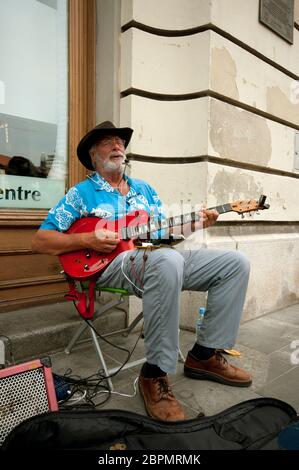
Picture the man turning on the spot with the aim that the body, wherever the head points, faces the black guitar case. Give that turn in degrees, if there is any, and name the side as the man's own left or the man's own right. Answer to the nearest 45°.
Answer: approximately 45° to the man's own right

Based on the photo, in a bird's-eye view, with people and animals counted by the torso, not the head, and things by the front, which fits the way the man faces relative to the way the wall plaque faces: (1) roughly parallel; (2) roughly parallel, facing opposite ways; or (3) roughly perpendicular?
roughly parallel

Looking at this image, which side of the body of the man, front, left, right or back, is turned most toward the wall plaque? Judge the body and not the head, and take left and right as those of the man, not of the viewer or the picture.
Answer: left

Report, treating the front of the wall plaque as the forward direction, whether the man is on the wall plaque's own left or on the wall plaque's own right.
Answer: on the wall plaque's own right

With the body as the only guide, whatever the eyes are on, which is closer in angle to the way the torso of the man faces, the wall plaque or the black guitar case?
the black guitar case

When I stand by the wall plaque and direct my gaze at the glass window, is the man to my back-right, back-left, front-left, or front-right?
front-left

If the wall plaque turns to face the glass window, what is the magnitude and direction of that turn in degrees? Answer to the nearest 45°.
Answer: approximately 90° to its right

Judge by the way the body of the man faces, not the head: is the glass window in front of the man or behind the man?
behind

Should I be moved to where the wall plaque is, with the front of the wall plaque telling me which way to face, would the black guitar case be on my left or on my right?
on my right

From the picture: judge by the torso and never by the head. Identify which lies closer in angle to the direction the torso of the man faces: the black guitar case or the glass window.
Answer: the black guitar case

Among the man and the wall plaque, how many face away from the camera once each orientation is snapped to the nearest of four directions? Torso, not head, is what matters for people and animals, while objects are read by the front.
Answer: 0

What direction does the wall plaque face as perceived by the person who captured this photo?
facing the viewer and to the right of the viewer

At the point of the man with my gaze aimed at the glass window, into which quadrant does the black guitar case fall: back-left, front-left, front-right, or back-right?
back-left

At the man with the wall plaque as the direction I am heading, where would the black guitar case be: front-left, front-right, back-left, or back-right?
back-right
